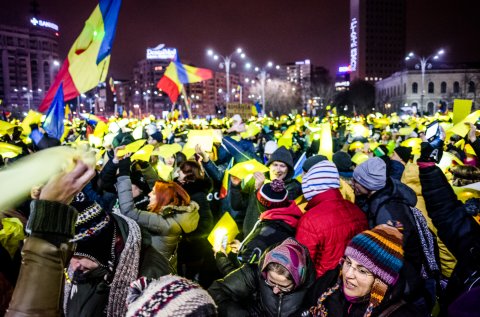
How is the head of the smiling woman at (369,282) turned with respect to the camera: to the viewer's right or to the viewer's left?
to the viewer's left

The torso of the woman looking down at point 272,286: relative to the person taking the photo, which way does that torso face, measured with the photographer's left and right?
facing the viewer

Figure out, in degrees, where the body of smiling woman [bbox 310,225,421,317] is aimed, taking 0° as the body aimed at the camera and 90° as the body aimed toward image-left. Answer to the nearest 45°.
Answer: approximately 45°

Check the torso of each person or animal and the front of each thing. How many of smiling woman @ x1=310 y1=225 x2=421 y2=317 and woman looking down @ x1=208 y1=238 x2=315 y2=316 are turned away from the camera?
0
